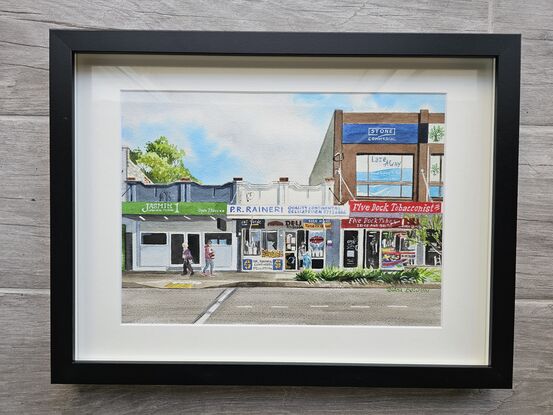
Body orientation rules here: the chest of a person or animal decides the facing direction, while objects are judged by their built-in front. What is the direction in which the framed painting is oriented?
toward the camera
